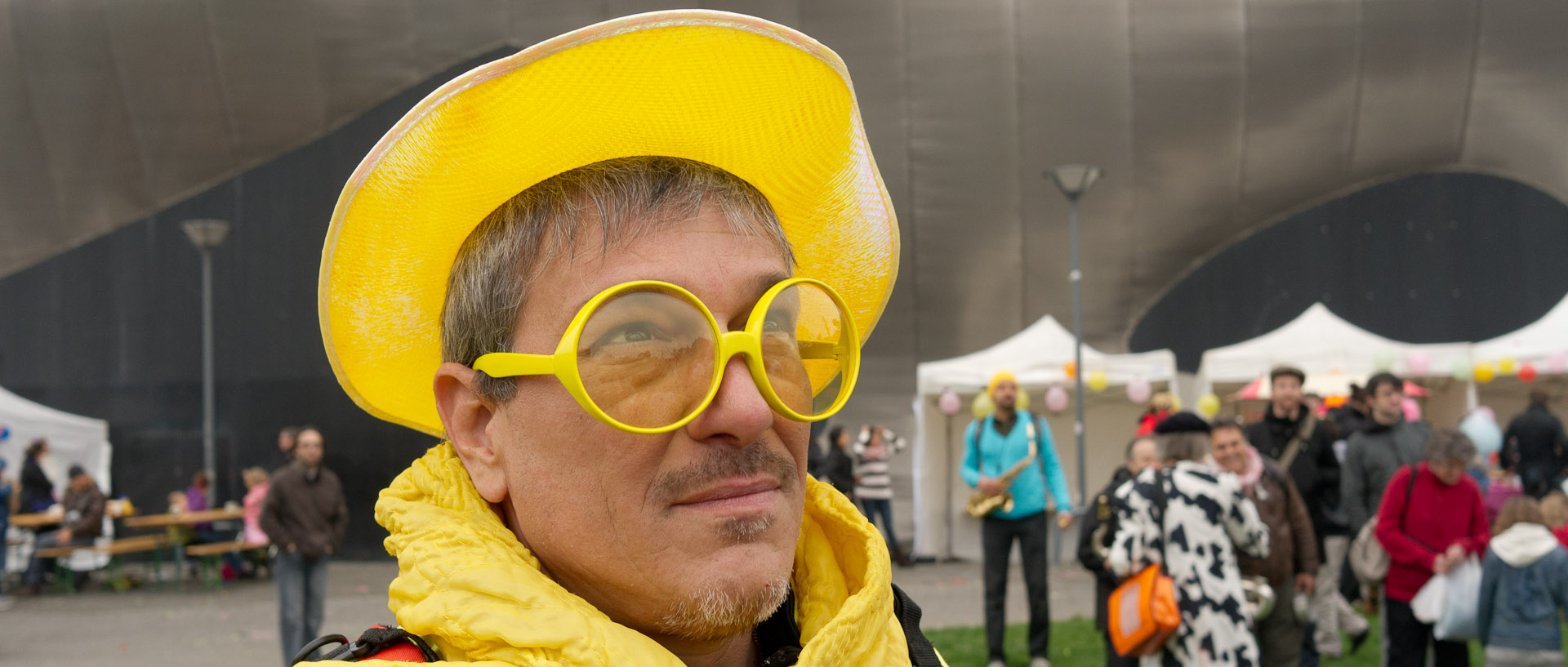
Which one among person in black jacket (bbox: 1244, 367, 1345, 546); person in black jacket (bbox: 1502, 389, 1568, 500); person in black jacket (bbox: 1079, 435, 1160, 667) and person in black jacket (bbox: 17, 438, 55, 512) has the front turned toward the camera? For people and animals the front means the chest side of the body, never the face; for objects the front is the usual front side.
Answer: person in black jacket (bbox: 1244, 367, 1345, 546)

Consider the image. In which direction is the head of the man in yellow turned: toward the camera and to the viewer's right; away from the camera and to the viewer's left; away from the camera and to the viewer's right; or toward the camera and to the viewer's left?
toward the camera and to the viewer's right

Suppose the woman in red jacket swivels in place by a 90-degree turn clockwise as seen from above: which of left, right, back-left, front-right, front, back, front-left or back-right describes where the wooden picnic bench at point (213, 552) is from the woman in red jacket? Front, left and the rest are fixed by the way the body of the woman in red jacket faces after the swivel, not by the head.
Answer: front-right

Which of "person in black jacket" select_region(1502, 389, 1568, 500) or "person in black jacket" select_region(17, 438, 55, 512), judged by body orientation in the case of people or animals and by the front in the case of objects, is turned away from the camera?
"person in black jacket" select_region(1502, 389, 1568, 500)

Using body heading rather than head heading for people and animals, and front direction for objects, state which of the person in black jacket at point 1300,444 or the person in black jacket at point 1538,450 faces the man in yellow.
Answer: the person in black jacket at point 1300,444

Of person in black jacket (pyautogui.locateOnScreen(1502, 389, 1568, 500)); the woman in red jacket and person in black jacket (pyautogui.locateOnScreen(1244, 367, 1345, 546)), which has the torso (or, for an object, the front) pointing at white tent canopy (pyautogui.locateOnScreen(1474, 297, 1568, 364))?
person in black jacket (pyautogui.locateOnScreen(1502, 389, 1568, 500))

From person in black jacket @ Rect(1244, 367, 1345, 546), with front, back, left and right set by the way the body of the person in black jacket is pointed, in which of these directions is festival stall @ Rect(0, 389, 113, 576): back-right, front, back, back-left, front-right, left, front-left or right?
right

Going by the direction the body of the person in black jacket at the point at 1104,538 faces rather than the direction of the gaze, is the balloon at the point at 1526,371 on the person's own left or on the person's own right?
on the person's own left
